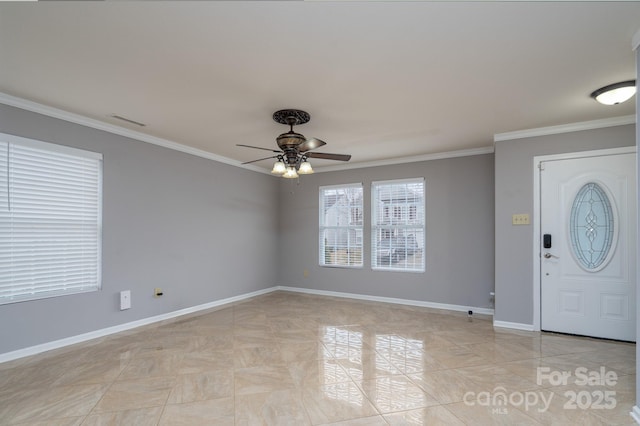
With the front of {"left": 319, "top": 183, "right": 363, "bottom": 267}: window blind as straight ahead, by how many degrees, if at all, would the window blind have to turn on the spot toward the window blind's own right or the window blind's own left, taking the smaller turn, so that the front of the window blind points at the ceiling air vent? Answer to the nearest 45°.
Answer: approximately 45° to the window blind's own right

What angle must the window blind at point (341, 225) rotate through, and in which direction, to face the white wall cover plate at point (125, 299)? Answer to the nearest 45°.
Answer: approximately 45° to its right

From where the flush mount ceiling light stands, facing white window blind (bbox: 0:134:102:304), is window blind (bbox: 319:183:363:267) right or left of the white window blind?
right

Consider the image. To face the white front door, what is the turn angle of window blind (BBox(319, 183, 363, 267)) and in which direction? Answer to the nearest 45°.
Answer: approximately 45° to its left

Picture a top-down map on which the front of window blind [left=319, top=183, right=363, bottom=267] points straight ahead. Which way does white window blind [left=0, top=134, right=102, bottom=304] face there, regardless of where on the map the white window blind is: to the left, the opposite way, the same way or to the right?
to the left

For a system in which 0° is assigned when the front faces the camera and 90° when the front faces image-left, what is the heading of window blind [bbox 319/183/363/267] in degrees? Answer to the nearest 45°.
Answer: approximately 0°

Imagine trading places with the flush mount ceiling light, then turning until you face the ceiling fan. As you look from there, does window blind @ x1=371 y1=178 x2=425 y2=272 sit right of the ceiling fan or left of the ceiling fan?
right

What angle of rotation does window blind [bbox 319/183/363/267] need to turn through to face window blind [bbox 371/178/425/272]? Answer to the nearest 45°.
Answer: approximately 45° to its left

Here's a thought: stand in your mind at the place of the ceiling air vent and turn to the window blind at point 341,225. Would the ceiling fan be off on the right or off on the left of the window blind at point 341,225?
right

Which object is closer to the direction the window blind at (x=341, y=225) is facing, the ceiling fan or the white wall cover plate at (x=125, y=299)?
the ceiling fan

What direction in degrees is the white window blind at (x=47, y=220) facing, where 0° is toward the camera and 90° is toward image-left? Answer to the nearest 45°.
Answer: approximately 315°
